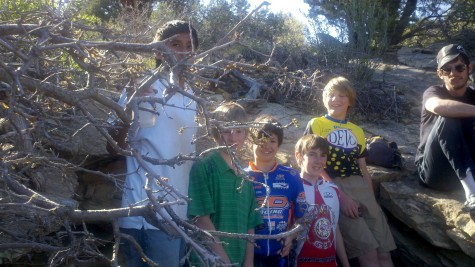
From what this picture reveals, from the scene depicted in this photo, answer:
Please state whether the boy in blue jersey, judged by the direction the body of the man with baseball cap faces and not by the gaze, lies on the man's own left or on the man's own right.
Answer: on the man's own right

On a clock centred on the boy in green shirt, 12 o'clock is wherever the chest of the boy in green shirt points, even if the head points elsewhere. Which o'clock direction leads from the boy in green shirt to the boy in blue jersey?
The boy in blue jersey is roughly at 9 o'clock from the boy in green shirt.

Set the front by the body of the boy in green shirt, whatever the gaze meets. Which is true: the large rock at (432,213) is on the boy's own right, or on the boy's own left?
on the boy's own left

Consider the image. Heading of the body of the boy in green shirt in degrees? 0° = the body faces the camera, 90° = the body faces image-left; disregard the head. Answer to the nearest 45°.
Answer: approximately 315°

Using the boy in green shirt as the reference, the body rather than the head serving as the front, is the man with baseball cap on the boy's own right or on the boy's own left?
on the boy's own left

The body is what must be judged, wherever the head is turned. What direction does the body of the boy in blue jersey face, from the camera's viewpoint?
toward the camera

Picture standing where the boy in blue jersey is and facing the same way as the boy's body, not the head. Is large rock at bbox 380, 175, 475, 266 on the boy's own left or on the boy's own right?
on the boy's own left

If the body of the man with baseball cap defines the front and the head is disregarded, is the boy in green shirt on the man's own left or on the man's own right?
on the man's own right

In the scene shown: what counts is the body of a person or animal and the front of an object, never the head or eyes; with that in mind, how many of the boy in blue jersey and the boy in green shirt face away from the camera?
0
